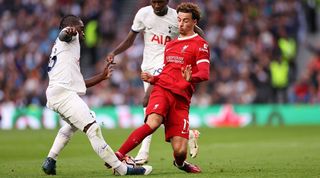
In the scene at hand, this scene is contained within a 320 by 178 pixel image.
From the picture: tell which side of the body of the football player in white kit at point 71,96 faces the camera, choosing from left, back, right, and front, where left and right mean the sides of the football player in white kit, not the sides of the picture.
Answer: right

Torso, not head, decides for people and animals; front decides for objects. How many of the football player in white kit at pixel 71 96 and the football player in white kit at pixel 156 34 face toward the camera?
1

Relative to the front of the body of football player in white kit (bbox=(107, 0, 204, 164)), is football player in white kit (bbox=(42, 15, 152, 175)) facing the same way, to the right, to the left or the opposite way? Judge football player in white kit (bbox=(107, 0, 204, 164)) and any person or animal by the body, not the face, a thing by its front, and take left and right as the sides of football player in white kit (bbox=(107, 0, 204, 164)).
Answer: to the left

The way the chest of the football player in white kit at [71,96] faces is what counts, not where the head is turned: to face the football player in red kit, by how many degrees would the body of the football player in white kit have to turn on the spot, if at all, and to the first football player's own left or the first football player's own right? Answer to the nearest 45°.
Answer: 0° — they already face them

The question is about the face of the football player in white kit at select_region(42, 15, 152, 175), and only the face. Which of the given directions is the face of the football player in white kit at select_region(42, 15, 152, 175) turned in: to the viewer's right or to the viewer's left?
to the viewer's right

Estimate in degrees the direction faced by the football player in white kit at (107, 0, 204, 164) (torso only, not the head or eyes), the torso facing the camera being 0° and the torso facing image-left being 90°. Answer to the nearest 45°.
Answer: approximately 0°

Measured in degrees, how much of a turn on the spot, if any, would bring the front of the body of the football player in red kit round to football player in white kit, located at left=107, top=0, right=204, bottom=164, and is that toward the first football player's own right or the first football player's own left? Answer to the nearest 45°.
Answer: approximately 135° to the first football player's own right

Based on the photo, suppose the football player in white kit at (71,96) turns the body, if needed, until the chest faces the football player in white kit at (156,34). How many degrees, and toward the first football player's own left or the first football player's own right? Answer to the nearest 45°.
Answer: approximately 45° to the first football player's own left

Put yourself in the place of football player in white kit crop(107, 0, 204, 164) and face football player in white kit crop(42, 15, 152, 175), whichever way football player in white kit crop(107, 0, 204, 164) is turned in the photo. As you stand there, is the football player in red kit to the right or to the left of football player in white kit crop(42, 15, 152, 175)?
left

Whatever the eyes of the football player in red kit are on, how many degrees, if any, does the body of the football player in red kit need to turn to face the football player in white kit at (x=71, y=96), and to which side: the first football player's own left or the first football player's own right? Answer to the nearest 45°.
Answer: approximately 45° to the first football player's own right

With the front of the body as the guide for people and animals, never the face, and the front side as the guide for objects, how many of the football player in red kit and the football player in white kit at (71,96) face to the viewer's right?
1
